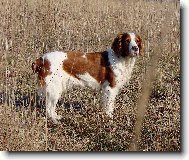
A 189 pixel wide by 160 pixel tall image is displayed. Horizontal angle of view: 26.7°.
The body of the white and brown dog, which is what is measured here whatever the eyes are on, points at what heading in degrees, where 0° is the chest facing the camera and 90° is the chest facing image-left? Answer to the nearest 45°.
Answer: approximately 270°
